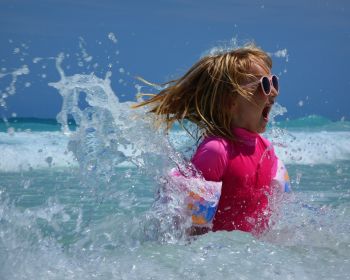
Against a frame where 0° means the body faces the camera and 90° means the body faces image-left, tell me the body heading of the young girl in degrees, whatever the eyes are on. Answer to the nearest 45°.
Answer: approximately 315°

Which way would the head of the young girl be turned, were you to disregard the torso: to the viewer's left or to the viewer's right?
to the viewer's right
